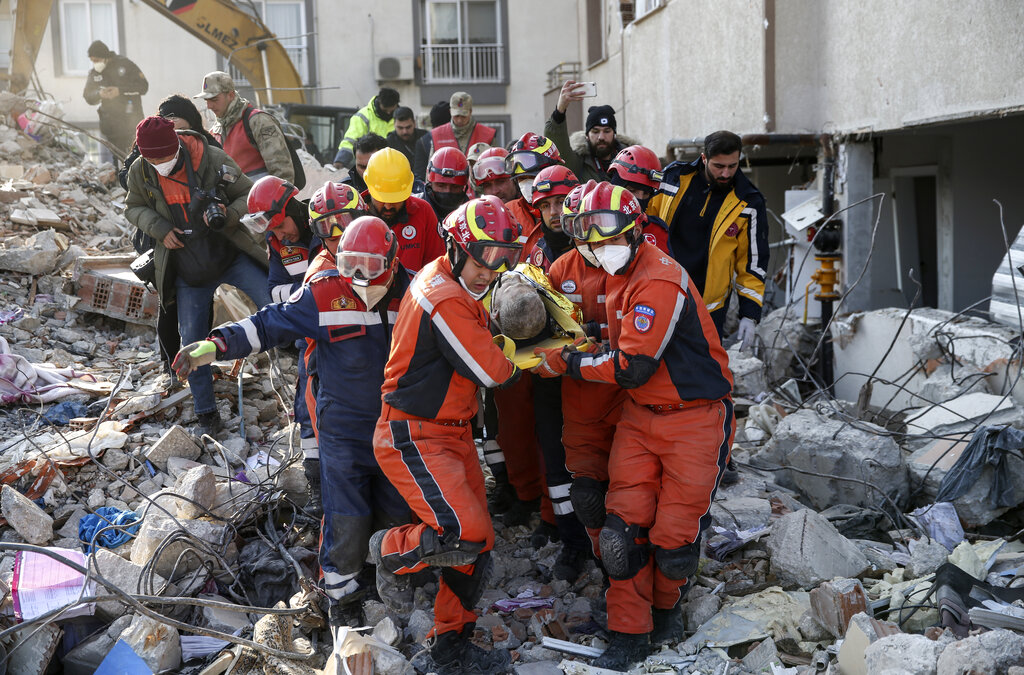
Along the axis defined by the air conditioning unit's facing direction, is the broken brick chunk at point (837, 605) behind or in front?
in front

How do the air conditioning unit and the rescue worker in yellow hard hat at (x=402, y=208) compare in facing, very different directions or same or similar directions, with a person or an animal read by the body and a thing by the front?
same or similar directions

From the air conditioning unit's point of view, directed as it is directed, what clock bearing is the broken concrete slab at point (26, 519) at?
The broken concrete slab is roughly at 12 o'clock from the air conditioning unit.

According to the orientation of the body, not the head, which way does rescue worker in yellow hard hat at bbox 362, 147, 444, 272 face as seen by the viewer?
toward the camera

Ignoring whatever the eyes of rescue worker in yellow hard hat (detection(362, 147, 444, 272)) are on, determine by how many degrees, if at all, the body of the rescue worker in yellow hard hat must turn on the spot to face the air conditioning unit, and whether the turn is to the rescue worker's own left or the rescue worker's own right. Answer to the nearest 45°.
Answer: approximately 180°

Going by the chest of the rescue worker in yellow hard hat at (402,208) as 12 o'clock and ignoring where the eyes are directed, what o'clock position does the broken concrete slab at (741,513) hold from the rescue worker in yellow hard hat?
The broken concrete slab is roughly at 9 o'clock from the rescue worker in yellow hard hat.

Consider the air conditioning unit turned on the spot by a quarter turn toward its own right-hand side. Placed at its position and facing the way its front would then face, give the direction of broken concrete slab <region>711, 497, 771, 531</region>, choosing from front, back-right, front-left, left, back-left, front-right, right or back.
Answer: left

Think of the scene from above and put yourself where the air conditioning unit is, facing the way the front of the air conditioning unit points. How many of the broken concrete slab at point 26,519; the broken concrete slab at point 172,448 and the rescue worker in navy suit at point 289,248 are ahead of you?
3

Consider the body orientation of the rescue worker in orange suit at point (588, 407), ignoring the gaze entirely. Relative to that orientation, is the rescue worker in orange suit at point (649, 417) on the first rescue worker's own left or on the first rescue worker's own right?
on the first rescue worker's own left

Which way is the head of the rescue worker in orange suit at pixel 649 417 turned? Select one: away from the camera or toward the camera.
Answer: toward the camera

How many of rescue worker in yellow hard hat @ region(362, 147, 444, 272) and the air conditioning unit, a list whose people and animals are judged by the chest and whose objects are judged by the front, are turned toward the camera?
2

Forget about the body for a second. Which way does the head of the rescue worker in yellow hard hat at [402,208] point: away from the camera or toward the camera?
toward the camera
